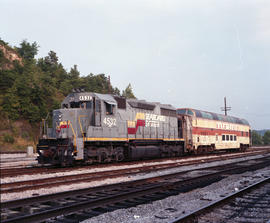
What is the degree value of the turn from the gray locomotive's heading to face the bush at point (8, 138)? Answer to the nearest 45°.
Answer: approximately 90° to its right

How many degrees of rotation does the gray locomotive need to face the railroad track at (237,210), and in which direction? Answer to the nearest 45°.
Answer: approximately 45° to its left

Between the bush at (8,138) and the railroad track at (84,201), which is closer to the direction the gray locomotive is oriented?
the railroad track

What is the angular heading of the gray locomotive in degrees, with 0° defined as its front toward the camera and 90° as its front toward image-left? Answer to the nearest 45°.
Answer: approximately 45°

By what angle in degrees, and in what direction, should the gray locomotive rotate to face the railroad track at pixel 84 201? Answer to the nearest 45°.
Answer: approximately 45° to its left
